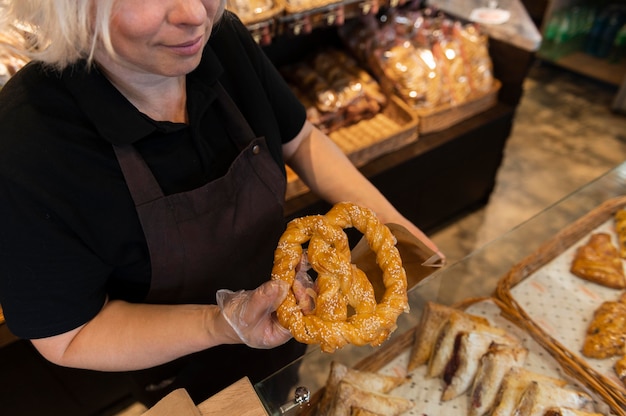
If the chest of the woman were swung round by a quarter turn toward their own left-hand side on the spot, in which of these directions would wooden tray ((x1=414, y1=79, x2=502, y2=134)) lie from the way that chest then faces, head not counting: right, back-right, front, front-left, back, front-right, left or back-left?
front

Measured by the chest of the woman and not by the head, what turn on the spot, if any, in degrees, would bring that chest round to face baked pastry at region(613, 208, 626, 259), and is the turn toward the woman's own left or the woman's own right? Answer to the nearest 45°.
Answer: approximately 45° to the woman's own left

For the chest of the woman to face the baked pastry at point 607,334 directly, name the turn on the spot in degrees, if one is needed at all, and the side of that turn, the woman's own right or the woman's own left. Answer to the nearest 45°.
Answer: approximately 45° to the woman's own left

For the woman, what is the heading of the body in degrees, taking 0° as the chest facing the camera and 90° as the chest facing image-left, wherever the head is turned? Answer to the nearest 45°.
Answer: approximately 315°
